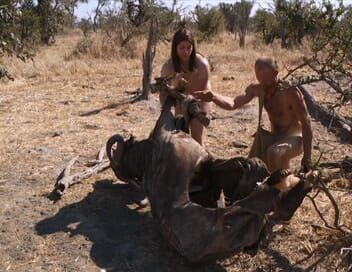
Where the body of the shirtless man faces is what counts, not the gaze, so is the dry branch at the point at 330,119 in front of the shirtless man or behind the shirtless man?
behind

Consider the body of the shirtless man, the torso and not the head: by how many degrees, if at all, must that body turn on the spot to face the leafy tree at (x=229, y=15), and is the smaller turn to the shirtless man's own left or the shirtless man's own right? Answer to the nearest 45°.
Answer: approximately 135° to the shirtless man's own right

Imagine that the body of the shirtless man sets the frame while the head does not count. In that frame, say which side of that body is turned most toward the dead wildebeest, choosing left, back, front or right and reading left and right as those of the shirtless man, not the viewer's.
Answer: front

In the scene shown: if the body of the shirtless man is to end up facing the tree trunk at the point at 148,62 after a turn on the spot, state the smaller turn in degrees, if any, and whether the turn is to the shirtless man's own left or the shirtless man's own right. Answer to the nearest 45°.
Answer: approximately 90° to the shirtless man's own right

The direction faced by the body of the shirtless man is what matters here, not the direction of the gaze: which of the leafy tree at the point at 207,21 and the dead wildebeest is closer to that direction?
the dead wildebeest

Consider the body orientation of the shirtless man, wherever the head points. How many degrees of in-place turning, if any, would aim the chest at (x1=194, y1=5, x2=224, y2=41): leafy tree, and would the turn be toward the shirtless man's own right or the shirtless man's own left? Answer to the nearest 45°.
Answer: approximately 135° to the shirtless man's own right

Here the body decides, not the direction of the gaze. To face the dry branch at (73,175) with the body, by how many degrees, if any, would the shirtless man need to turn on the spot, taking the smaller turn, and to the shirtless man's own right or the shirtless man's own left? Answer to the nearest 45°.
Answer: approximately 45° to the shirtless man's own right

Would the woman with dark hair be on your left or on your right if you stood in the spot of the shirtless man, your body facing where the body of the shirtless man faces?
on your right

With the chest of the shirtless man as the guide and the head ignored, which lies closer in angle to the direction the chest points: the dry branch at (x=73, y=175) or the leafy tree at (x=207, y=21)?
the dry branch

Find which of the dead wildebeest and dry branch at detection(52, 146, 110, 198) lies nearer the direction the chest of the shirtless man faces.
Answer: the dead wildebeest

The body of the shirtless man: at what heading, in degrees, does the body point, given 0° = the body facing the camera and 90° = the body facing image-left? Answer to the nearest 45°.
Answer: approximately 45°
